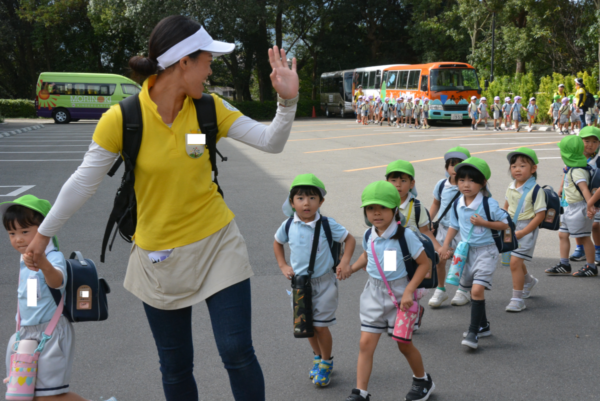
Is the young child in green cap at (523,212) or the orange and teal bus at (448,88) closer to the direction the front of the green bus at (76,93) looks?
the orange and teal bus

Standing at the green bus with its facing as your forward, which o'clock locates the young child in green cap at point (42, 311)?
The young child in green cap is roughly at 3 o'clock from the green bus.

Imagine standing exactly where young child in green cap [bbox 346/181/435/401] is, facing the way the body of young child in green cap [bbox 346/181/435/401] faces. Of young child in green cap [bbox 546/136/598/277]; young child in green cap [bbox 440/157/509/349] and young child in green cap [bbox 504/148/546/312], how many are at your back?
3

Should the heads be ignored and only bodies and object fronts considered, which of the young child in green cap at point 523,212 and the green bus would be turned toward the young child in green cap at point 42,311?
the young child in green cap at point 523,212

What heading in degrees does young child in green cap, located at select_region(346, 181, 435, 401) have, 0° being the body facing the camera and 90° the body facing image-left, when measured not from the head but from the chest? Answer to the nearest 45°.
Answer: approximately 45°

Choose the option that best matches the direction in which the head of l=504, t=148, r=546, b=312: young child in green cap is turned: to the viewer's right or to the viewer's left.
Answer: to the viewer's left

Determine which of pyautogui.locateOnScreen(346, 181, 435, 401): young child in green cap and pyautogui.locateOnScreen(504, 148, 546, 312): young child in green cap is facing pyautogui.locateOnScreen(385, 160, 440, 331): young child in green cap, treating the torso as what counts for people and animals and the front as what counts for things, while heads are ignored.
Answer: pyautogui.locateOnScreen(504, 148, 546, 312): young child in green cap

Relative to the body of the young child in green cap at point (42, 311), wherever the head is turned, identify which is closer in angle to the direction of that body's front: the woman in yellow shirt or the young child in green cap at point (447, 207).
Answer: the woman in yellow shirt

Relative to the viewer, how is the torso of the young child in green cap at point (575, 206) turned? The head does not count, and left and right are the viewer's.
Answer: facing to the left of the viewer
